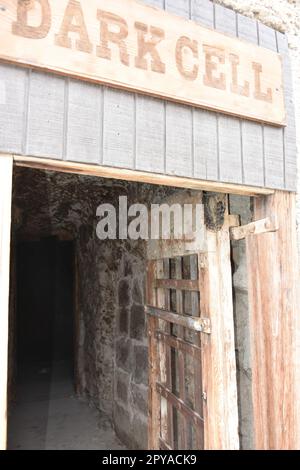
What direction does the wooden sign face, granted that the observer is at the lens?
facing the viewer and to the right of the viewer
